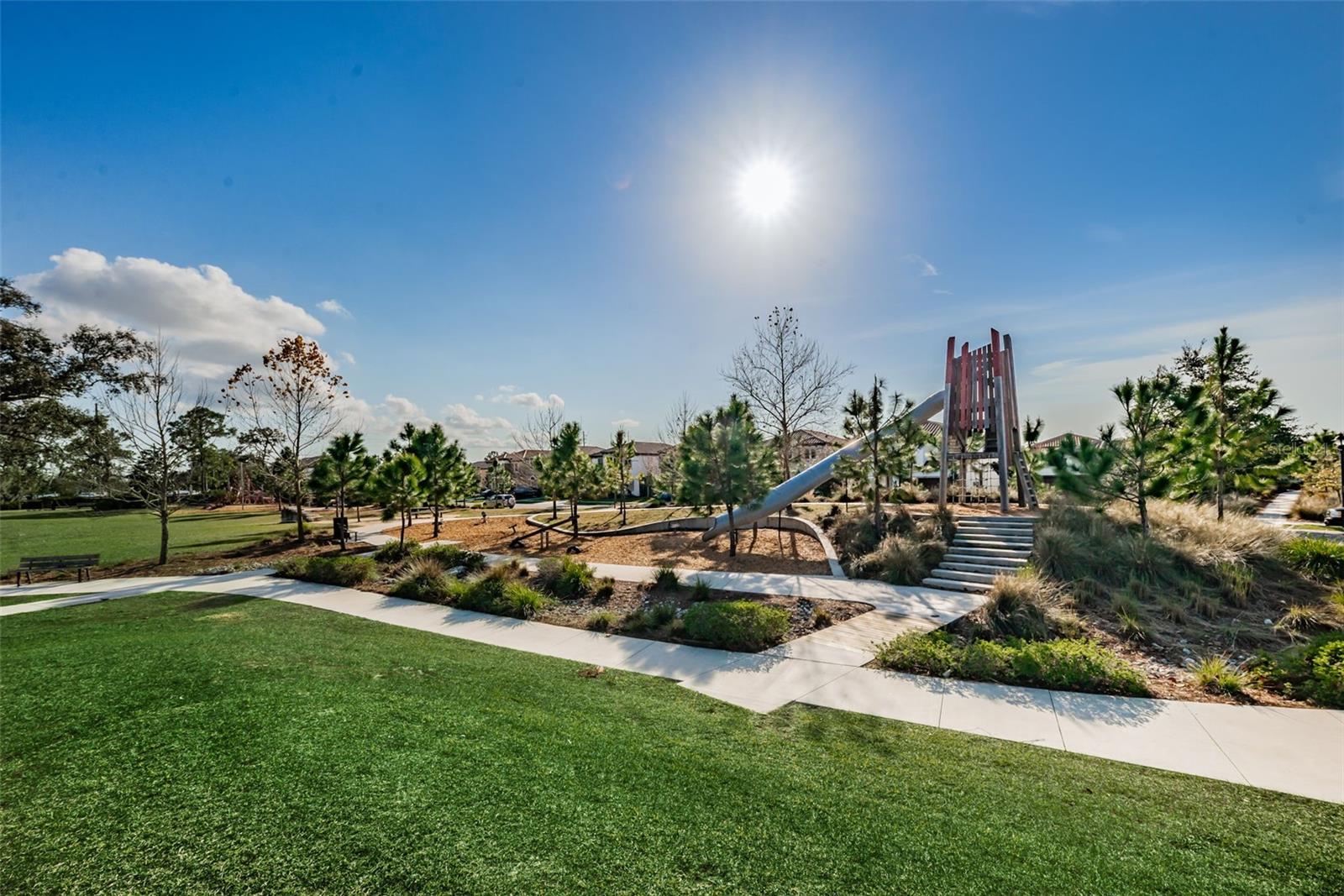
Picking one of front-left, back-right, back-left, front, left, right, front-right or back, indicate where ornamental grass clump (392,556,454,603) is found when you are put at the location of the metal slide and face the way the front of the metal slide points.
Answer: front-left

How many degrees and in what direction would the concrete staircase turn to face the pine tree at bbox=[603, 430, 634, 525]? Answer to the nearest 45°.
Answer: approximately 90° to its right

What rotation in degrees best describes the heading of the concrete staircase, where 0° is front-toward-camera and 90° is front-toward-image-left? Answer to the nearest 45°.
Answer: approximately 45°

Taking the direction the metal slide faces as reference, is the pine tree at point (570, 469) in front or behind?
in front

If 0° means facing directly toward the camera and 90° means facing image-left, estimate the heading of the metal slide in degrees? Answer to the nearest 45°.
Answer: approximately 90°

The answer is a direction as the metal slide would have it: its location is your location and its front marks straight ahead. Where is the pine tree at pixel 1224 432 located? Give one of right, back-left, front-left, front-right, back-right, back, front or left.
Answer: back

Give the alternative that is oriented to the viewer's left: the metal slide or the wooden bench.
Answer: the metal slide

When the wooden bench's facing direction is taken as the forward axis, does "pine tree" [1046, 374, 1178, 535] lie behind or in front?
in front

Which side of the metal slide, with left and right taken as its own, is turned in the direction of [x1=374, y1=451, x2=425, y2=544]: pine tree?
front

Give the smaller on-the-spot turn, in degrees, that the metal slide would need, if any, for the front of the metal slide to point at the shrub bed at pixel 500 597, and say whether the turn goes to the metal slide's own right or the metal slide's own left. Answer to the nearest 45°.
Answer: approximately 45° to the metal slide's own left
